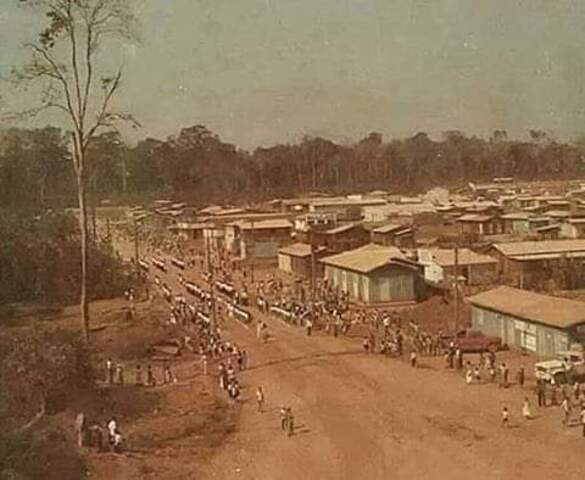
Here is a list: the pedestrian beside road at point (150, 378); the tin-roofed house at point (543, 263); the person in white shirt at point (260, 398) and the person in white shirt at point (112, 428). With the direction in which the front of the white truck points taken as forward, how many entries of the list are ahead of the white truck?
3

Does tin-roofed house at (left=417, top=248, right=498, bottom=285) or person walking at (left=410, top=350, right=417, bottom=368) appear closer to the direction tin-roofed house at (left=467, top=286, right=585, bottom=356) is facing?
the person walking

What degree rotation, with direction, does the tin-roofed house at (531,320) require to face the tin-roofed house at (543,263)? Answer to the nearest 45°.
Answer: approximately 135° to its right

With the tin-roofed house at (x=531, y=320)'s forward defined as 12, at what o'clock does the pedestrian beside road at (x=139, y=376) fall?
The pedestrian beside road is roughly at 12 o'clock from the tin-roofed house.

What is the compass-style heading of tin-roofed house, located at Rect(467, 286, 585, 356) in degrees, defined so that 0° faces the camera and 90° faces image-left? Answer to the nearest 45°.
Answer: approximately 45°

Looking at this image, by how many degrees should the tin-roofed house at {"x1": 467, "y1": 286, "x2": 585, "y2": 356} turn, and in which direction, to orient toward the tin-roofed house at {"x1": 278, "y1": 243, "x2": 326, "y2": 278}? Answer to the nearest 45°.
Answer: approximately 45° to its right

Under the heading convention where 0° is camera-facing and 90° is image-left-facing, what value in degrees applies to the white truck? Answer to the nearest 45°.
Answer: approximately 45°

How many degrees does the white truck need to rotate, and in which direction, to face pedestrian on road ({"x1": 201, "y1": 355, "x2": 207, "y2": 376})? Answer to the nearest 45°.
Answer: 0° — it already faces them

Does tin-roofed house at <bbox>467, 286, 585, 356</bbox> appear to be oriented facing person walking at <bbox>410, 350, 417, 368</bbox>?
yes

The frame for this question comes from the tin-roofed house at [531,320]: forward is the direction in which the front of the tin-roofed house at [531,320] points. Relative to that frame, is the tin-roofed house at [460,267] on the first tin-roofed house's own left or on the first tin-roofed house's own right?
on the first tin-roofed house's own right
